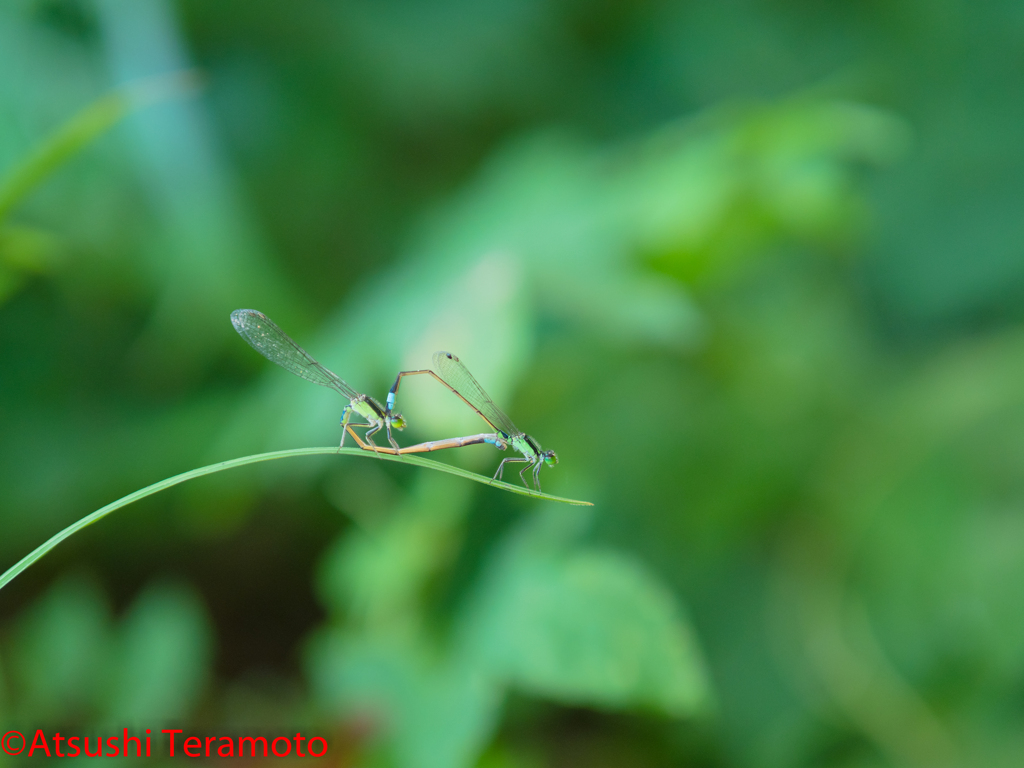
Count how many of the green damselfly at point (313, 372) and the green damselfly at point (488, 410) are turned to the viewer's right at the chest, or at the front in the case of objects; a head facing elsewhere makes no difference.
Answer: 2

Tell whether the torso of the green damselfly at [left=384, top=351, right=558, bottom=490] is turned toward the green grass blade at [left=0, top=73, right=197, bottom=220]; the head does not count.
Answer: no

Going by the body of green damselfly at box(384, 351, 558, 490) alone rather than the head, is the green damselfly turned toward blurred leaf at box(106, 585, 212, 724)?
no

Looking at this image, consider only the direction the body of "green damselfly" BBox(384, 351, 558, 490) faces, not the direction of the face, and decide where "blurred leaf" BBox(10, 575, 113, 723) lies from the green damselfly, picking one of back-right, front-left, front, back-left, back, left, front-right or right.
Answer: back-left

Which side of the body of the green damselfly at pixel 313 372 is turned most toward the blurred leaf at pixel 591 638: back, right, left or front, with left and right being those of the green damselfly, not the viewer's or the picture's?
front

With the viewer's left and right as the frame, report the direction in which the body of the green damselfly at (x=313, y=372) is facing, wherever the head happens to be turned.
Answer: facing to the right of the viewer

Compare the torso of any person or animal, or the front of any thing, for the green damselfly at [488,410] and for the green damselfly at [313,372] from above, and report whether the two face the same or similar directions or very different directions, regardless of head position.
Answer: same or similar directions

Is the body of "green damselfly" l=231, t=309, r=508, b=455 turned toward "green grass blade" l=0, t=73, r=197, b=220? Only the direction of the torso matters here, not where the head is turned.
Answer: no

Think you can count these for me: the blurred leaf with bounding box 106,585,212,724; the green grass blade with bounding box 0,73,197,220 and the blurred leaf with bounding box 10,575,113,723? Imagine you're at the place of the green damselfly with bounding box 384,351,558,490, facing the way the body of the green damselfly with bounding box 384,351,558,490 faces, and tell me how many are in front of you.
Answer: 0

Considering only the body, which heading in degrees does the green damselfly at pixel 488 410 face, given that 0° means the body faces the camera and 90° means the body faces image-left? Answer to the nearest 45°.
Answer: approximately 270°
